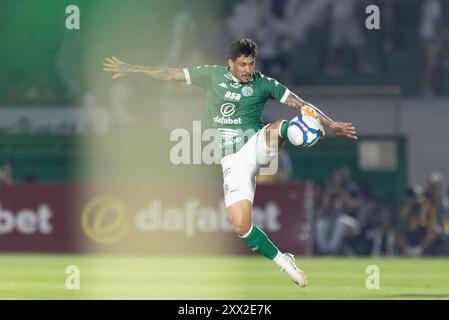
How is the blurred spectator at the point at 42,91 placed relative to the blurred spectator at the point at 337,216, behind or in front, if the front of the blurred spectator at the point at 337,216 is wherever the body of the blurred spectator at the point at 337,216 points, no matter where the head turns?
behind

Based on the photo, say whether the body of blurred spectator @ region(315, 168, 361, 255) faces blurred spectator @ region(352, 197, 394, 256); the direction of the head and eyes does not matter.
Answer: no

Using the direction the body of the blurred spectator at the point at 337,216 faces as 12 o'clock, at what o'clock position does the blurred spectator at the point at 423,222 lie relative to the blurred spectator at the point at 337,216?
the blurred spectator at the point at 423,222 is roughly at 10 o'clock from the blurred spectator at the point at 337,216.

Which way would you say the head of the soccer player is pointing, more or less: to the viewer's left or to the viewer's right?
to the viewer's right

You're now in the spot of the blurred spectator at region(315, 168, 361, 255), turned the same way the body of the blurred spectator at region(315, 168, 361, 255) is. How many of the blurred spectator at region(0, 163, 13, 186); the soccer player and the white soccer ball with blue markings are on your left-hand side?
0

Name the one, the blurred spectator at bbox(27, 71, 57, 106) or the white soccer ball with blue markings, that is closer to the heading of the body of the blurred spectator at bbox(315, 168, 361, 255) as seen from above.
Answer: the white soccer ball with blue markings

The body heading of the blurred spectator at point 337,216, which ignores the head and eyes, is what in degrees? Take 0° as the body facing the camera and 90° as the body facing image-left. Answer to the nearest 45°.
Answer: approximately 315°

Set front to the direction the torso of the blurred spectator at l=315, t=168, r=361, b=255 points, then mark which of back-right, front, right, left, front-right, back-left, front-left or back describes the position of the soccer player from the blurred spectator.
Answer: front-right
